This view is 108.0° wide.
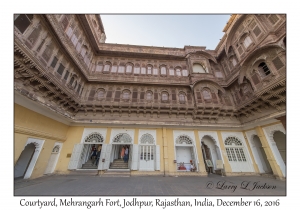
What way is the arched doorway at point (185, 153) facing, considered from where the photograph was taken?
facing the viewer

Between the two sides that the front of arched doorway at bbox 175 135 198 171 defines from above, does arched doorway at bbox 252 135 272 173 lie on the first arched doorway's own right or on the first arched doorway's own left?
on the first arched doorway's own left

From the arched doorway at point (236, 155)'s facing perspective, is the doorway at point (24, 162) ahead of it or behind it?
ahead

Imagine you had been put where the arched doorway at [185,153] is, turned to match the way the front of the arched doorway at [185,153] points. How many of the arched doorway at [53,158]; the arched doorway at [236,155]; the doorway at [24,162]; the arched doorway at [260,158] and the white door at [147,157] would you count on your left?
2

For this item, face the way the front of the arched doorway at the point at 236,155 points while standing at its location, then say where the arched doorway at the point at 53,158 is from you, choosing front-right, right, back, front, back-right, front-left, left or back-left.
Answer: front-right

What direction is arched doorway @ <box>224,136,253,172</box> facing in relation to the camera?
toward the camera

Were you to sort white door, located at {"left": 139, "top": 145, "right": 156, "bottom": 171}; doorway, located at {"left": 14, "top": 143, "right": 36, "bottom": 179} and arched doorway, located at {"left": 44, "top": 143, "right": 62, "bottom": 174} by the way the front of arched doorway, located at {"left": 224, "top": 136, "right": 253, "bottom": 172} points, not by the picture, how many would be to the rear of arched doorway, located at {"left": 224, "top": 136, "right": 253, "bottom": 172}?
0

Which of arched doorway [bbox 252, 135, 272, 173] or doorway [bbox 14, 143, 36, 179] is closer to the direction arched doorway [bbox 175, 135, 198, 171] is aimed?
the doorway

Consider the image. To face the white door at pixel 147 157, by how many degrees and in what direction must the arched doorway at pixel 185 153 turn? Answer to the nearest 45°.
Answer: approximately 45° to its right

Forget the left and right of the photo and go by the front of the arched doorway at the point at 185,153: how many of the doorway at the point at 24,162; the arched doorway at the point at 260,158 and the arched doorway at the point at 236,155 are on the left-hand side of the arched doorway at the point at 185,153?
2

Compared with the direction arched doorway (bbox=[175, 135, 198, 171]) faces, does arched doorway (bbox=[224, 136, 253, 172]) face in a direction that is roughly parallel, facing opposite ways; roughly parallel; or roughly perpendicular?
roughly parallel

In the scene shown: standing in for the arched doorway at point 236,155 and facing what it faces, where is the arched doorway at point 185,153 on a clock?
the arched doorway at point 185,153 is roughly at 2 o'clock from the arched doorway at point 236,155.

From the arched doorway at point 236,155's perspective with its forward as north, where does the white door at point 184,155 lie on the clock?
The white door is roughly at 2 o'clock from the arched doorway.

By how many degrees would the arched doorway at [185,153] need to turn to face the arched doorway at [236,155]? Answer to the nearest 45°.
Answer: approximately 90° to its left

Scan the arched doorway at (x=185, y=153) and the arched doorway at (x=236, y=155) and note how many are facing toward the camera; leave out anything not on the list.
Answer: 2

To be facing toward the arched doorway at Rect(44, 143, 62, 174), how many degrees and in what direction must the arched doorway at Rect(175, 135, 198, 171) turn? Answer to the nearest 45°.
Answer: approximately 45° to its right

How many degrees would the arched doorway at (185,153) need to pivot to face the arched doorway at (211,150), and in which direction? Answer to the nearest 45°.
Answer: approximately 135° to its left

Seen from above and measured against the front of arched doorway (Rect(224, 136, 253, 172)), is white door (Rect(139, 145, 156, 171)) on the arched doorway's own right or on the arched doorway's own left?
on the arched doorway's own right
